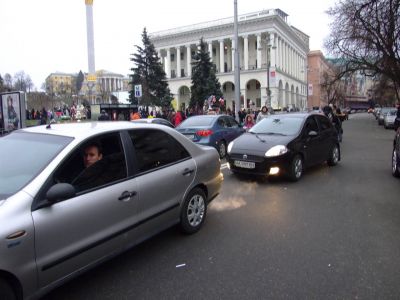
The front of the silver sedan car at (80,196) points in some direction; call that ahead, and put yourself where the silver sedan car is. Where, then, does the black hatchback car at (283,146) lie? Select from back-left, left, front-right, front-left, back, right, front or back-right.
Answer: back

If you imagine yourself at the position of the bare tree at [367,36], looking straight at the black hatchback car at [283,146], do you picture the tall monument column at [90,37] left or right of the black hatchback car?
right

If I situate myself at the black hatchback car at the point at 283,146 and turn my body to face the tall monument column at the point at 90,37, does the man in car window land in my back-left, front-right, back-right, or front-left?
back-left

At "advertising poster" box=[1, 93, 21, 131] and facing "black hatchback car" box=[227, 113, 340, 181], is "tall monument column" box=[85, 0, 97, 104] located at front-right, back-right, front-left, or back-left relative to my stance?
back-left

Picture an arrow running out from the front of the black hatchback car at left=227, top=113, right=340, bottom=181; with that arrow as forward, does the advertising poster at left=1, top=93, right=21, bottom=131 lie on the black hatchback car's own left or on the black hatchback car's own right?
on the black hatchback car's own right

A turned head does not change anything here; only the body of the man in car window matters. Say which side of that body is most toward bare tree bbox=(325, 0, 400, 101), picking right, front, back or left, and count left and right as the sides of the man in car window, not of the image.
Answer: back

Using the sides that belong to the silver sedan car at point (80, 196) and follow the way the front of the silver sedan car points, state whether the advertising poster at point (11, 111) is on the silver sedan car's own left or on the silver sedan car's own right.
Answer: on the silver sedan car's own right

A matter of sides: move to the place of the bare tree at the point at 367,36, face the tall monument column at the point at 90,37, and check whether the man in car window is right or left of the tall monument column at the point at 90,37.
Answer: left
